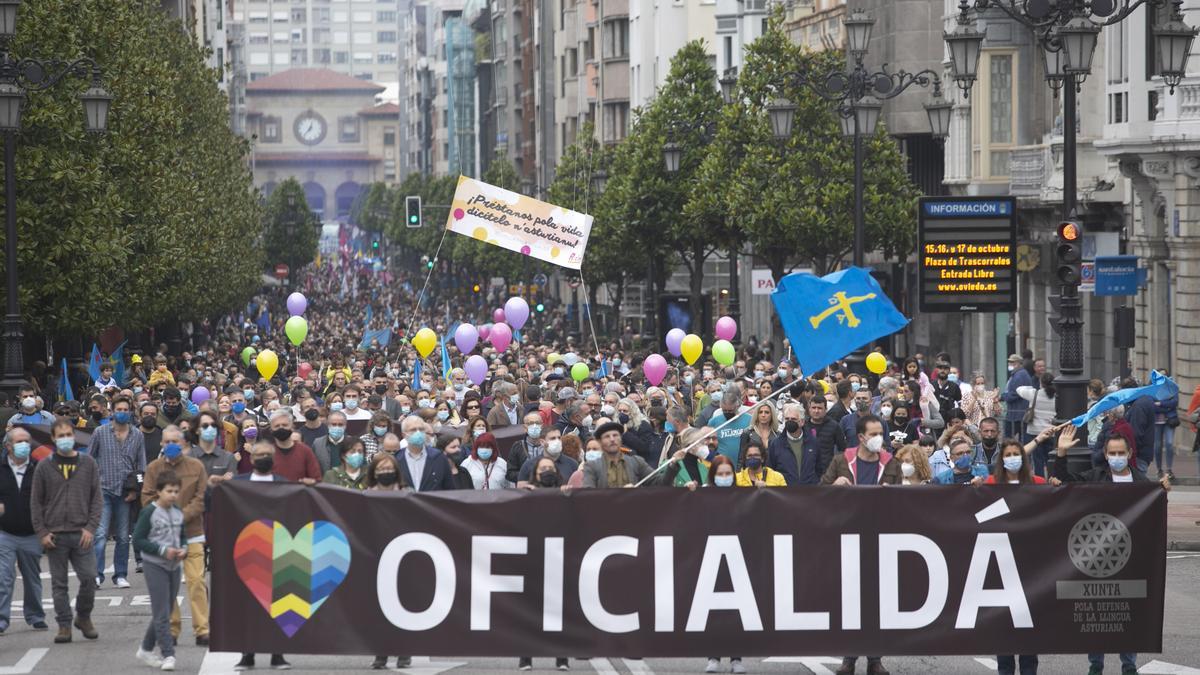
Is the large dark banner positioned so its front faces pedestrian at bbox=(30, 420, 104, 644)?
no

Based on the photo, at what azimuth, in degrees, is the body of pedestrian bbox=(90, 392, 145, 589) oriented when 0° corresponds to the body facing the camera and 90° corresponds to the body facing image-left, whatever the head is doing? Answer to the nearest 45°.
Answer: approximately 0°

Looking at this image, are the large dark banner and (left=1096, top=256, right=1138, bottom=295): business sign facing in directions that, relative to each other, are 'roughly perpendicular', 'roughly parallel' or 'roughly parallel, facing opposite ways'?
roughly parallel

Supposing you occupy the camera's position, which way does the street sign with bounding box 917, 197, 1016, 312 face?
facing the viewer

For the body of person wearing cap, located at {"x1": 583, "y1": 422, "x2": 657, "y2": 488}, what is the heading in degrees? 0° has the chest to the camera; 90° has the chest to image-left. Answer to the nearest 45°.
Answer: approximately 0°

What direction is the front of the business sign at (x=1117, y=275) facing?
toward the camera

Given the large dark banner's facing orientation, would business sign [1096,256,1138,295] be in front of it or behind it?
behind

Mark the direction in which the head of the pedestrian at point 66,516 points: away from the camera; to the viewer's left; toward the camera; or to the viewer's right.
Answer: toward the camera

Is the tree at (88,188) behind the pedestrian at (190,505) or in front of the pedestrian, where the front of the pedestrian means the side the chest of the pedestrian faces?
behind

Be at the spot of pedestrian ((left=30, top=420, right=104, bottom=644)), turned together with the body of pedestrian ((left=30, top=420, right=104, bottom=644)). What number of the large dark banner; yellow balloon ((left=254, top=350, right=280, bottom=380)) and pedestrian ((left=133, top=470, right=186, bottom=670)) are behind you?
1

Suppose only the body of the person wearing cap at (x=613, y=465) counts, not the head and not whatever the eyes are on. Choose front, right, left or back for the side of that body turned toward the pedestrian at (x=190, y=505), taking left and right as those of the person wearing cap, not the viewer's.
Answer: right

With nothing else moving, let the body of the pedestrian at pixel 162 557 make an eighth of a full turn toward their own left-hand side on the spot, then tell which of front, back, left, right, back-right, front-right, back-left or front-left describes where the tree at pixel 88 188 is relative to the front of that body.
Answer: left

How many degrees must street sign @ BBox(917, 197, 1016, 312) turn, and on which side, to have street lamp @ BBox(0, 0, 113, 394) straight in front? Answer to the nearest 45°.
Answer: approximately 90° to its right

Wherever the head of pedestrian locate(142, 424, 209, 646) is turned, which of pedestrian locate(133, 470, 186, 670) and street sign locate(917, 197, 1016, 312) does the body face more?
the pedestrian

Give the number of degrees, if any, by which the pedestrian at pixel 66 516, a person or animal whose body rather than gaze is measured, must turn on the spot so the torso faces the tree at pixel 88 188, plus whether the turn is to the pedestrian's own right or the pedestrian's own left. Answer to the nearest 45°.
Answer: approximately 180°

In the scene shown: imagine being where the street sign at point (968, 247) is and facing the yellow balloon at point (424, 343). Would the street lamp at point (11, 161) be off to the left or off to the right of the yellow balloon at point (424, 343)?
left

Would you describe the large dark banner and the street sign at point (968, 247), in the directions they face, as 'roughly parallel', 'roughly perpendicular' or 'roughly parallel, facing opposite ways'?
roughly parallel

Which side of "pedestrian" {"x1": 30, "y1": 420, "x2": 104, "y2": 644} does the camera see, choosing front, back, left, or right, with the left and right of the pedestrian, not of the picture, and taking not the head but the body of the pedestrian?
front

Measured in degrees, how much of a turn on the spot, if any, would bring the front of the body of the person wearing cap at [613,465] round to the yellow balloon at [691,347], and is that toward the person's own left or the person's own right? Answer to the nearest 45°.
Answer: approximately 180°
